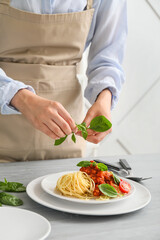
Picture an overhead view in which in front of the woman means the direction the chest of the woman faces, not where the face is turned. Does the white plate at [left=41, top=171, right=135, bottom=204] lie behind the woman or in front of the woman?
in front

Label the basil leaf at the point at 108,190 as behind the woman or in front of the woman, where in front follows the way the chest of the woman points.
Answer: in front

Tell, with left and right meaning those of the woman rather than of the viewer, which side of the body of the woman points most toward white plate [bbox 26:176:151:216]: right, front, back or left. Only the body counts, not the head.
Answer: front

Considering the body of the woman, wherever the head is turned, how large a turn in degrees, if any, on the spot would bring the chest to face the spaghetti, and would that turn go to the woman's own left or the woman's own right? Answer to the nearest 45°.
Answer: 0° — they already face it

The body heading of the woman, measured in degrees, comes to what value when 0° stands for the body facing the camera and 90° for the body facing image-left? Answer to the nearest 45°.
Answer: approximately 0°

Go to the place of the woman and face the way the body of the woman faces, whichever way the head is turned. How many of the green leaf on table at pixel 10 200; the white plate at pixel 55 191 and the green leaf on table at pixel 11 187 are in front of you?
3

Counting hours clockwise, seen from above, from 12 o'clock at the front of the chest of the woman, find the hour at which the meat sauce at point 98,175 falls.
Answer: The meat sauce is roughly at 11 o'clock from the woman.
